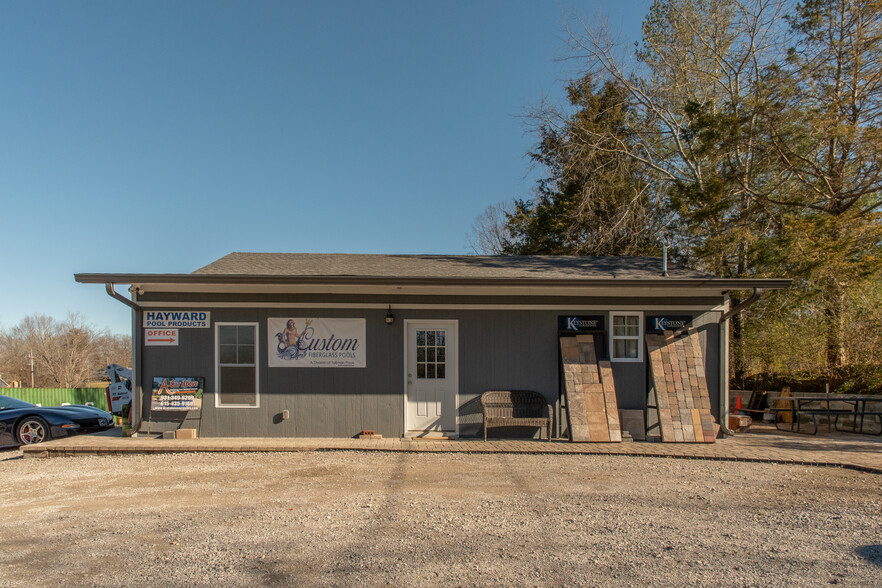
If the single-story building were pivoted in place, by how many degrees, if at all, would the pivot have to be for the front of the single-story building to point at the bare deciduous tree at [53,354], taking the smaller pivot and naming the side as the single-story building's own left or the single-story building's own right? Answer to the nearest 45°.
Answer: approximately 135° to the single-story building's own right

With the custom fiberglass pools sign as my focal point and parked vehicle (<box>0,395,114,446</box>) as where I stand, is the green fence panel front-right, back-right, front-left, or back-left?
back-left

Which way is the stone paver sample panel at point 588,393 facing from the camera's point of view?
toward the camera

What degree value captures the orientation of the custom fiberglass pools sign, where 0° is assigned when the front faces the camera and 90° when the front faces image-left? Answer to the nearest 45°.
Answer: approximately 0°

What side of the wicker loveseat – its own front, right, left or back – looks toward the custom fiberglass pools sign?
right

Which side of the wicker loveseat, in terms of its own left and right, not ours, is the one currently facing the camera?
front

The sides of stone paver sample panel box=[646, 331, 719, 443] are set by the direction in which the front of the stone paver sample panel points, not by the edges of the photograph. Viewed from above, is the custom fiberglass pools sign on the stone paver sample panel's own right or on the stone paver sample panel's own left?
on the stone paver sample panel's own right

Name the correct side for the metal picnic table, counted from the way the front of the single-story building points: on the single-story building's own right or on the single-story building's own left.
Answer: on the single-story building's own left

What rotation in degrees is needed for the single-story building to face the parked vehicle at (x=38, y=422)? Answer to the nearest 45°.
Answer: approximately 90° to its right
